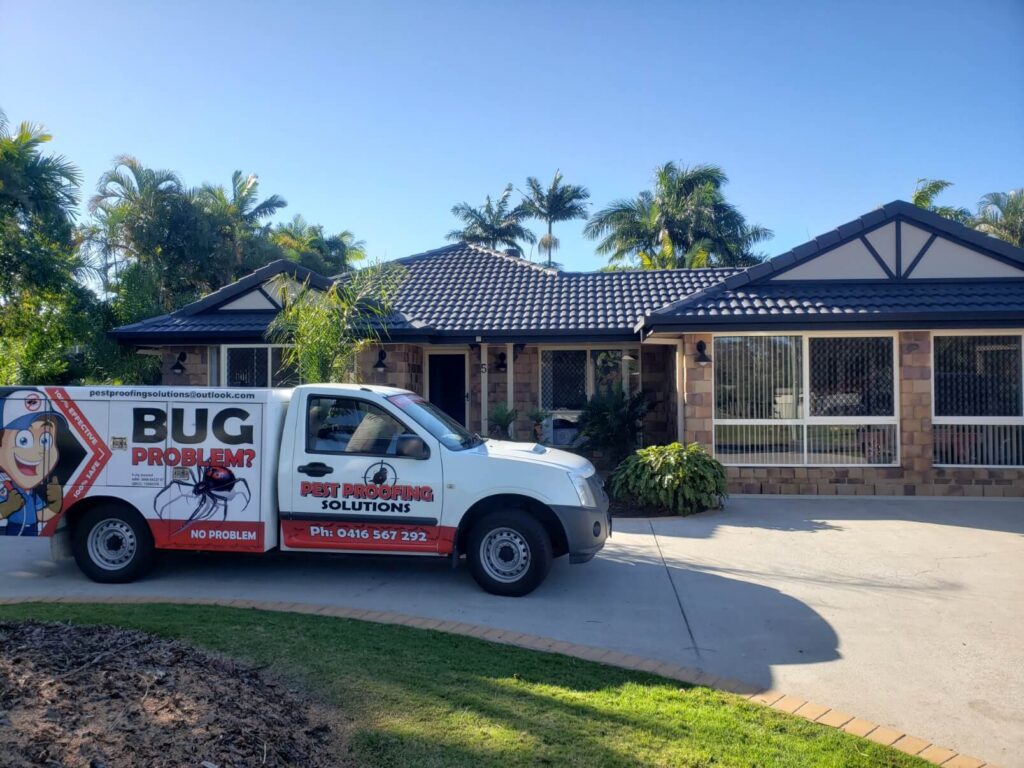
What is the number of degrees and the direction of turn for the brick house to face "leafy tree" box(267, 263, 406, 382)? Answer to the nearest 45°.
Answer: approximately 45° to its right

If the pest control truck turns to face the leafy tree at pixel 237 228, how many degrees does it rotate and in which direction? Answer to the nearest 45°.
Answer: approximately 90° to its left

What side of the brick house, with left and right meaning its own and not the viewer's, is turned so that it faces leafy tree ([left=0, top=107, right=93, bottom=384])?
right

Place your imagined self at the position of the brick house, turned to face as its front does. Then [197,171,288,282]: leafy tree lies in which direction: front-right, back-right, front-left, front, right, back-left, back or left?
back-right

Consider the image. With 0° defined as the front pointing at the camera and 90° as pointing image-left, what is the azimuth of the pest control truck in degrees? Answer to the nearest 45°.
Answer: approximately 270°

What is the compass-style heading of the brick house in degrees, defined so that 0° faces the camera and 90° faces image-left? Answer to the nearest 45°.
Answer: approximately 0°

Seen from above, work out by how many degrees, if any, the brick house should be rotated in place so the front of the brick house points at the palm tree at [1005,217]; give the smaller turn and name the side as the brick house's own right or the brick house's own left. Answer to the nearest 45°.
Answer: approximately 135° to the brick house's own left

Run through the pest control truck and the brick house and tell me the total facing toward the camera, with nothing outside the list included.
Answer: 1

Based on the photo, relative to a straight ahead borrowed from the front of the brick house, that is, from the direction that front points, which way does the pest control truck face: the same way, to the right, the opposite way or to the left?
to the left
